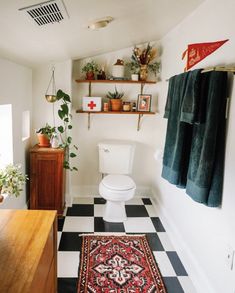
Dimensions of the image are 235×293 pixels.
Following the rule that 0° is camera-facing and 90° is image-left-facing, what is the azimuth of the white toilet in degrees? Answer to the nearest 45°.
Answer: approximately 0°

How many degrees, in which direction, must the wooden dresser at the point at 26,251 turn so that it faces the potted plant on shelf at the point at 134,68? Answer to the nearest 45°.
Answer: approximately 45° to its left

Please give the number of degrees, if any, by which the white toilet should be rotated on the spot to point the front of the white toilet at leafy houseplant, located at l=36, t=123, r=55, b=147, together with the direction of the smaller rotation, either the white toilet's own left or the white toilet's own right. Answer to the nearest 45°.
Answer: approximately 90° to the white toilet's own right

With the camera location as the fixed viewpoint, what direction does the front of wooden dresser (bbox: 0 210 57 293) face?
facing to the right of the viewer

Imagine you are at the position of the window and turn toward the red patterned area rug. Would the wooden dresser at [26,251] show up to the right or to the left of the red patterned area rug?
right

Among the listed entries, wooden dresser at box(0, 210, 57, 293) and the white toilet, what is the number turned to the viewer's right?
1

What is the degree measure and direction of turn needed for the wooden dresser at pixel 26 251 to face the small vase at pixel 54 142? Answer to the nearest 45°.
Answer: approximately 90° to its left
